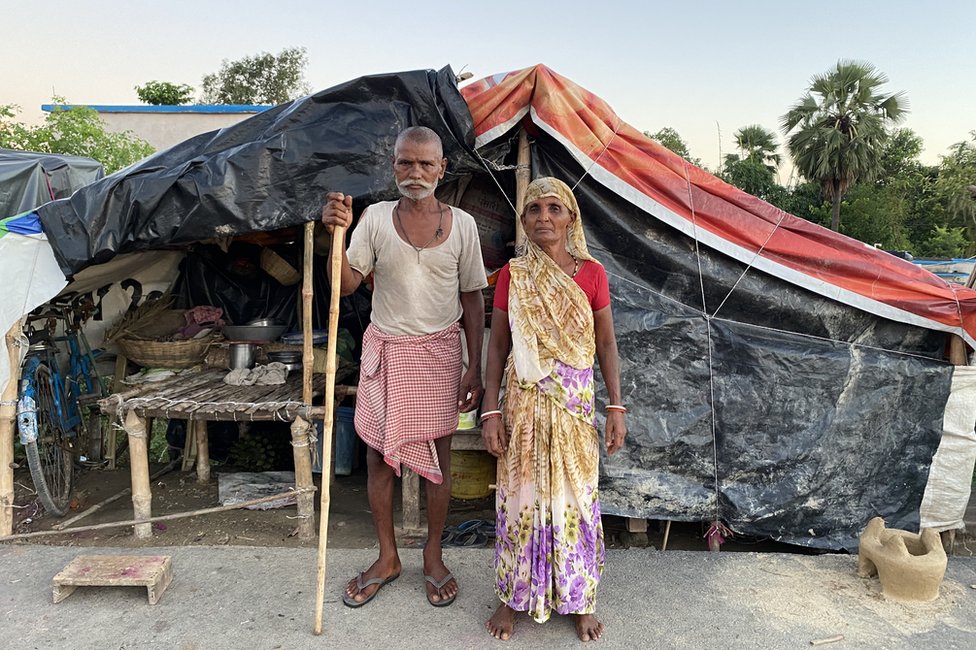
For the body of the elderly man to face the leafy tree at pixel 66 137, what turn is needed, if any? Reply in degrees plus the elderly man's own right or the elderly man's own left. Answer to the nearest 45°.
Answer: approximately 135° to the elderly man's own right

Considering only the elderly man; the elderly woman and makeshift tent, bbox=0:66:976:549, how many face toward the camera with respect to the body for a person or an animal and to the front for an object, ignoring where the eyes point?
3

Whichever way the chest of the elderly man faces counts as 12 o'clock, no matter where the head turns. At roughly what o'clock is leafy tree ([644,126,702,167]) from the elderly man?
The leafy tree is roughly at 7 o'clock from the elderly man.

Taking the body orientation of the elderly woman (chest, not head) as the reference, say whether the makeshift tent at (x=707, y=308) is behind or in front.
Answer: behind

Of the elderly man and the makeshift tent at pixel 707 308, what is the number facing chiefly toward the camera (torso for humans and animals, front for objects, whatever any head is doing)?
2

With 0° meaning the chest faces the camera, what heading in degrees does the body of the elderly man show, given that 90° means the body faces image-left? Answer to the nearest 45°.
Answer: approximately 0°
